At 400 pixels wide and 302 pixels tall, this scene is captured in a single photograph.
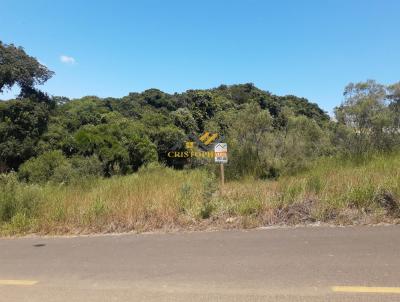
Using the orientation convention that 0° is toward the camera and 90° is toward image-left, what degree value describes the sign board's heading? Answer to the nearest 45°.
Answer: approximately 0°

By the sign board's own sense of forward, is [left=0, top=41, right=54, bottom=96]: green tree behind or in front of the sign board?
behind

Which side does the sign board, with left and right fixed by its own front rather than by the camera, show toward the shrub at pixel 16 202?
right

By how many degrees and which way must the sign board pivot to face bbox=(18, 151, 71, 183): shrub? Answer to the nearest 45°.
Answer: approximately 135° to its right

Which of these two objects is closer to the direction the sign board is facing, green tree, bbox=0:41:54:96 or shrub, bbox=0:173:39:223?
the shrub
